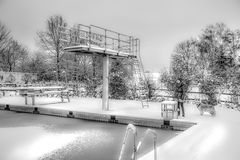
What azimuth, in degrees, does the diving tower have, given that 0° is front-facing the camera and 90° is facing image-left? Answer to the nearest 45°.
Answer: approximately 45°

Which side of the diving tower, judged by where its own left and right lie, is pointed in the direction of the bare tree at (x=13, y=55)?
right

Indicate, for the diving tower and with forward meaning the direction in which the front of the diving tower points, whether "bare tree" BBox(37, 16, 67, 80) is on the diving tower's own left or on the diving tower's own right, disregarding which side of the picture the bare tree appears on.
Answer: on the diving tower's own right

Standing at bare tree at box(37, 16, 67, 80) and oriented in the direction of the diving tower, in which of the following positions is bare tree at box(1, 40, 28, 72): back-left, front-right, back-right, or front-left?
back-right

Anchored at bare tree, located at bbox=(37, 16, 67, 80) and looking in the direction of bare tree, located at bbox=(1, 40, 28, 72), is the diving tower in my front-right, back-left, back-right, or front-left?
back-left
